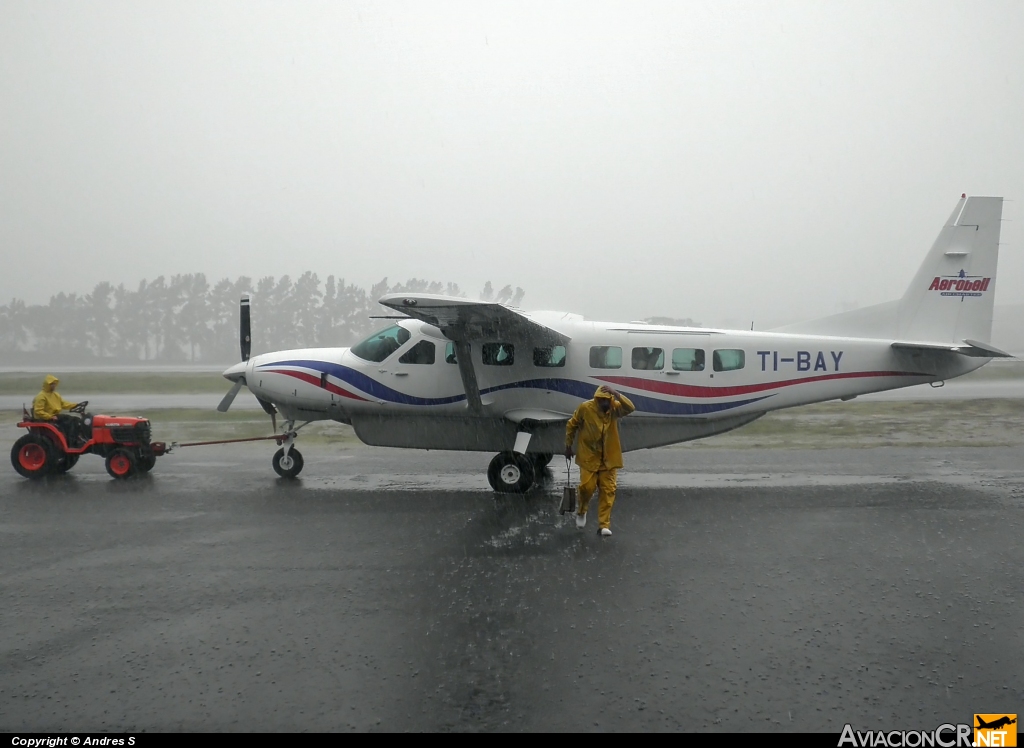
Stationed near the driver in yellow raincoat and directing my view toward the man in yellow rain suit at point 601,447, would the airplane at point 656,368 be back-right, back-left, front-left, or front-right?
front-left

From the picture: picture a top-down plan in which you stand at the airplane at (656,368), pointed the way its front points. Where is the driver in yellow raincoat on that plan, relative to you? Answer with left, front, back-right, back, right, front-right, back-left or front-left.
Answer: front

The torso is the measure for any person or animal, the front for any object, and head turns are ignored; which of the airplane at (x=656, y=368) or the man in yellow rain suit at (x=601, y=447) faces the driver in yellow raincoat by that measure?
the airplane

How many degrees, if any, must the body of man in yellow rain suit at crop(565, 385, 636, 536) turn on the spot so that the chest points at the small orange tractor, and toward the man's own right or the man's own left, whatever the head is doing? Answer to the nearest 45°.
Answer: approximately 90° to the man's own right

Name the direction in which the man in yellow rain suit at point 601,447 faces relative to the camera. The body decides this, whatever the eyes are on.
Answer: toward the camera

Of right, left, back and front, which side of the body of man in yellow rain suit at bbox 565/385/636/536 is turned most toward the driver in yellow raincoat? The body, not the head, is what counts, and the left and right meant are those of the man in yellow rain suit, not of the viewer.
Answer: right

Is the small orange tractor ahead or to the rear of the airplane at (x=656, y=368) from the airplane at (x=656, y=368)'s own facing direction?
ahead

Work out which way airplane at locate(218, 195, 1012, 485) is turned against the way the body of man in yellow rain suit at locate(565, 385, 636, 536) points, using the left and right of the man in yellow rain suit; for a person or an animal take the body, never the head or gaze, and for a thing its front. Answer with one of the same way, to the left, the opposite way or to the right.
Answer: to the right

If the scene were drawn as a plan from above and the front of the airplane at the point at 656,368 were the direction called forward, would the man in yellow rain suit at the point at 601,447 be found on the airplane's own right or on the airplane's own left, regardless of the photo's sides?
on the airplane's own left

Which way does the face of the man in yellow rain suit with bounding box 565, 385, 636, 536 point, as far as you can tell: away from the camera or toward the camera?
toward the camera

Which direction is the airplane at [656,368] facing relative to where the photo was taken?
to the viewer's left

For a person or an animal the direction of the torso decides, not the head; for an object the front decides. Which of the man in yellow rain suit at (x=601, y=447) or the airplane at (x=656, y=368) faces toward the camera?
the man in yellow rain suit

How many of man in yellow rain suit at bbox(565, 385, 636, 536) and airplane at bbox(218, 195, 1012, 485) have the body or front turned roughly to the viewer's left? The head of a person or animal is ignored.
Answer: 1

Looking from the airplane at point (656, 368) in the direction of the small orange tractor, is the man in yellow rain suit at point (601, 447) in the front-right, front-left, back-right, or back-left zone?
front-left

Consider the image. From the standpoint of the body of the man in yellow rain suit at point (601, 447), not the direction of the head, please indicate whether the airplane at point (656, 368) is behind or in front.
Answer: behind
